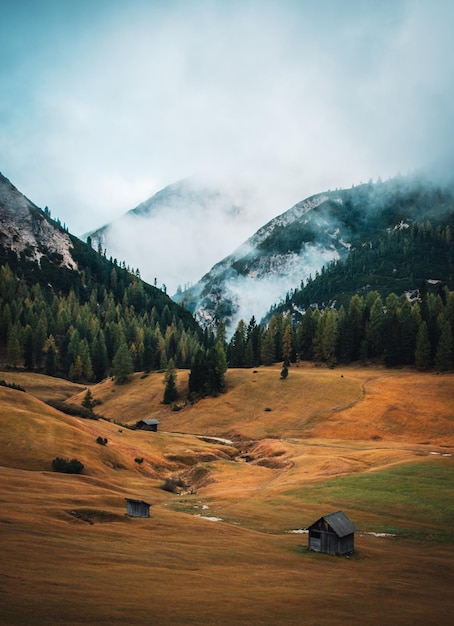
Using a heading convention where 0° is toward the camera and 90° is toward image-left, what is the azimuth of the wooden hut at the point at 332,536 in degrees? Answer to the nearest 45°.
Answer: approximately 45°

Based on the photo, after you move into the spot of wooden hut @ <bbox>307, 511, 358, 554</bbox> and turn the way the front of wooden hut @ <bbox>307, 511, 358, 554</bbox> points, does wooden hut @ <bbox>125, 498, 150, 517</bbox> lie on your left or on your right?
on your right
